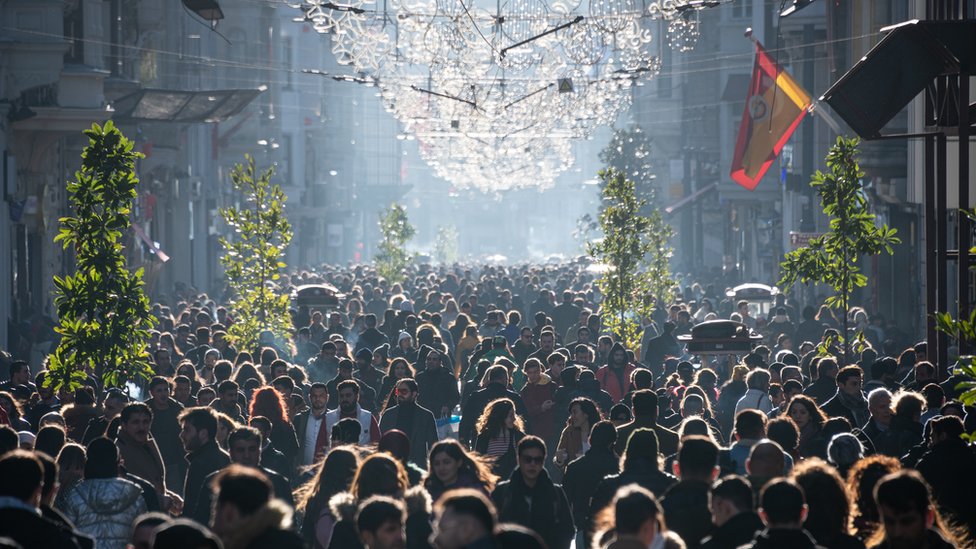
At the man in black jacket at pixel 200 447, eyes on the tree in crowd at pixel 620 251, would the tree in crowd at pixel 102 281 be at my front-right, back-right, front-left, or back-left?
front-left

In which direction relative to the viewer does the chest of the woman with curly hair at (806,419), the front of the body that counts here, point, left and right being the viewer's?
facing the viewer and to the left of the viewer

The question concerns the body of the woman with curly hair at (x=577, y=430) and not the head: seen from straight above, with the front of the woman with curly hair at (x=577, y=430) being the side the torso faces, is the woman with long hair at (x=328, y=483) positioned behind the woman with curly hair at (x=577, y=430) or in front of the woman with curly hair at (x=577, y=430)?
in front

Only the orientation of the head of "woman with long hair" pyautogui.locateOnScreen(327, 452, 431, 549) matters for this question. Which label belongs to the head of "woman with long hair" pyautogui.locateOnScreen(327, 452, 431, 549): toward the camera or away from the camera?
away from the camera

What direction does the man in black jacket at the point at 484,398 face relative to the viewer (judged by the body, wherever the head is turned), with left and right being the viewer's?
facing away from the viewer

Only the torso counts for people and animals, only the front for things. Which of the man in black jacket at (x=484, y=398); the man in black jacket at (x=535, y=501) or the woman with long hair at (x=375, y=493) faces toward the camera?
the man in black jacket at (x=535, y=501)

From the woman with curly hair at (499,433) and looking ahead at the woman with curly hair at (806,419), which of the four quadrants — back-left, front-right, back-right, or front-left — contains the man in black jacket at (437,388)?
back-left

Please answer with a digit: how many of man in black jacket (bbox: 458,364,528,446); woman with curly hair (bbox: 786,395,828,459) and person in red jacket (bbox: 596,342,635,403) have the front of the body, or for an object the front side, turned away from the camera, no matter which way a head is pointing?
1

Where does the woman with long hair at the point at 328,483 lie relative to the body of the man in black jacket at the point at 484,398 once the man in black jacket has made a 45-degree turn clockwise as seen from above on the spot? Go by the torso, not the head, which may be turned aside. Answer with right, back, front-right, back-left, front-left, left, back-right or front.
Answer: back-right

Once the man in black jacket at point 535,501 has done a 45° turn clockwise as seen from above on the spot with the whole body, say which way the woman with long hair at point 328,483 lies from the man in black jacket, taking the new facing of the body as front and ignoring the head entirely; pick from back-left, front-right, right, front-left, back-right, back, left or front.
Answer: front-right

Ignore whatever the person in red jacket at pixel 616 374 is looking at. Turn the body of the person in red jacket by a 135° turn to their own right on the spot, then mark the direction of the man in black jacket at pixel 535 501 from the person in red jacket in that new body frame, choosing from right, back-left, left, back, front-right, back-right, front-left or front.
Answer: back-left

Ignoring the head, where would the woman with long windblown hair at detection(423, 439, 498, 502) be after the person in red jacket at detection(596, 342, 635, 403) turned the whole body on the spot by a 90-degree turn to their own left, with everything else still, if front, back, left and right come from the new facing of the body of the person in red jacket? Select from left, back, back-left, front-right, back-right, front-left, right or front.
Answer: right

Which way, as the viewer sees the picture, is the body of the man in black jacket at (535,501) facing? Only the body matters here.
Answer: toward the camera
